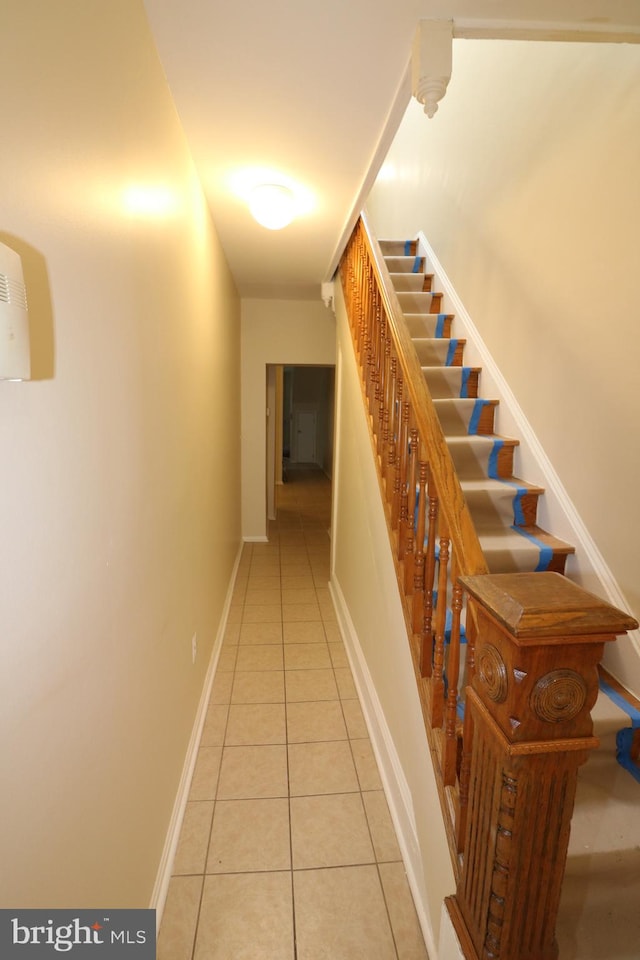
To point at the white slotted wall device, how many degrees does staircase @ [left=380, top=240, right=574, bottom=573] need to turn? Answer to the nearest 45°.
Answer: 0° — it already faces it

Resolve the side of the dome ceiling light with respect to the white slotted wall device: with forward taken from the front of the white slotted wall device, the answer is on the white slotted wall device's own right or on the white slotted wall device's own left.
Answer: on the white slotted wall device's own left

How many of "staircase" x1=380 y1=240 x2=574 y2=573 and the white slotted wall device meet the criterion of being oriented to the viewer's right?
1

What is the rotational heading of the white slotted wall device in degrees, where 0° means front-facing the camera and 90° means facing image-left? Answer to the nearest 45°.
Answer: approximately 270°

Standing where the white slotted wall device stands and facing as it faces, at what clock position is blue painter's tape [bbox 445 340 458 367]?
The blue painter's tape is roughly at 11 o'clock from the white slotted wall device.

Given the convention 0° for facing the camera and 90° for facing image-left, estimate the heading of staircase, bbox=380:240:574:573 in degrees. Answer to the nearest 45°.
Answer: approximately 0°

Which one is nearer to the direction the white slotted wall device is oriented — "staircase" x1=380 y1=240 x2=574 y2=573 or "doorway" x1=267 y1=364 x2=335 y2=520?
the staircase
